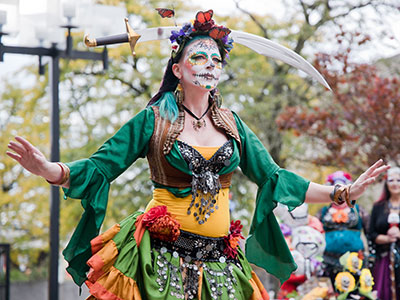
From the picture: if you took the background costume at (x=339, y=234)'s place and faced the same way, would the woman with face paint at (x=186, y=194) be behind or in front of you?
in front

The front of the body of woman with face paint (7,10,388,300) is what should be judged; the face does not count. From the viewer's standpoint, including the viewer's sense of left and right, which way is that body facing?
facing the viewer and to the right of the viewer

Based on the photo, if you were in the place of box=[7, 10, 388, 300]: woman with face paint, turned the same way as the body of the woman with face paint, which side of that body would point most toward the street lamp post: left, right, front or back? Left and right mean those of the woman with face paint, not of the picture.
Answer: back

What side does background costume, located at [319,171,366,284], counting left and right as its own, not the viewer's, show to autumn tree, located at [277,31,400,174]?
back

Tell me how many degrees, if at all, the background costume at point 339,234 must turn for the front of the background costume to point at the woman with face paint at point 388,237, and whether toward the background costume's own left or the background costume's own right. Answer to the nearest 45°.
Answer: approximately 135° to the background costume's own left

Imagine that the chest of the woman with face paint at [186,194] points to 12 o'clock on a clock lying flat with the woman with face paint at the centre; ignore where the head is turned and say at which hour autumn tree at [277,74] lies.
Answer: The autumn tree is roughly at 8 o'clock from the woman with face paint.

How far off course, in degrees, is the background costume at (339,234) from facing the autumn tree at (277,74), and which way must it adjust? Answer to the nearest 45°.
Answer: approximately 180°

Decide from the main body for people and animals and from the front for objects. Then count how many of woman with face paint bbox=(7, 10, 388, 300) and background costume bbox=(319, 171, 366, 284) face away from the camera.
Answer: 0

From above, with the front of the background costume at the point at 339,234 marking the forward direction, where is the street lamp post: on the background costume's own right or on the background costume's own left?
on the background costume's own right

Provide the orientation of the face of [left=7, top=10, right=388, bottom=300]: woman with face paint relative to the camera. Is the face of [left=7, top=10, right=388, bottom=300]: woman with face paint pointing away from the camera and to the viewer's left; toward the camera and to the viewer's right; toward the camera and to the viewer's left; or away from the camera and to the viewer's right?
toward the camera and to the viewer's right

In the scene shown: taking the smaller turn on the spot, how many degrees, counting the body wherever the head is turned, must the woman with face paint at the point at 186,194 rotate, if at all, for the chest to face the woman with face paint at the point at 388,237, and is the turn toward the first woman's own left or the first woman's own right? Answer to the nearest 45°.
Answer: approximately 90° to the first woman's own left
